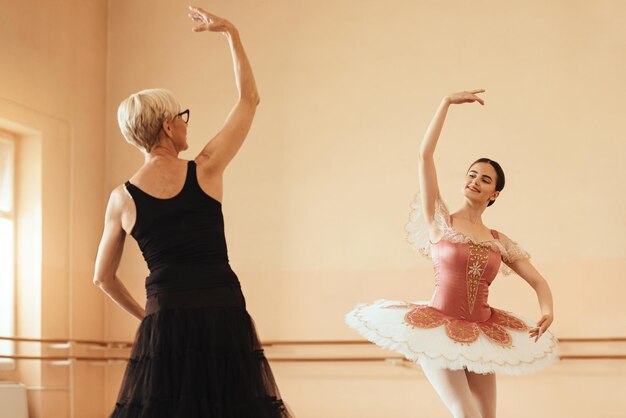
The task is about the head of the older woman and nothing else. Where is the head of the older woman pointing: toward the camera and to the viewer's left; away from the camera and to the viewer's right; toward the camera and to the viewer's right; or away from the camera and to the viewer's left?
away from the camera and to the viewer's right

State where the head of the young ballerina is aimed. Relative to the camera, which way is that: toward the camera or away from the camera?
toward the camera

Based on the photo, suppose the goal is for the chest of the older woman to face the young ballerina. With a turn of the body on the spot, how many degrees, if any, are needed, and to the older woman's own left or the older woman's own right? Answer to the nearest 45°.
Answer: approximately 45° to the older woman's own right

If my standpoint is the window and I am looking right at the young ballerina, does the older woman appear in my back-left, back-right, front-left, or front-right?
front-right

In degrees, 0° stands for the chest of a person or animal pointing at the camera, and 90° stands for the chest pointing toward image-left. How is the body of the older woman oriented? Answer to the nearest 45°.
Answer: approximately 180°

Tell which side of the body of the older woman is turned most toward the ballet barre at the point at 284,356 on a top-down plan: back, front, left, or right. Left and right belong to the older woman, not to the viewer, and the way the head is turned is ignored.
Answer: front

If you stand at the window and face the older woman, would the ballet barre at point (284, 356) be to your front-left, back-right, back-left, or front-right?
front-left

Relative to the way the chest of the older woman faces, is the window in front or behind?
in front
